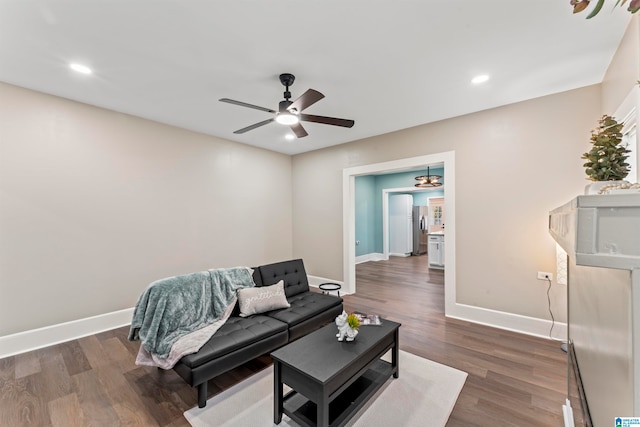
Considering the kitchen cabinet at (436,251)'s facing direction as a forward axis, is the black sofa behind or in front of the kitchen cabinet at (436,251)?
in front

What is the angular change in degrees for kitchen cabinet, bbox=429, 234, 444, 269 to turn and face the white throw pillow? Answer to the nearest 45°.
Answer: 0° — it already faces it

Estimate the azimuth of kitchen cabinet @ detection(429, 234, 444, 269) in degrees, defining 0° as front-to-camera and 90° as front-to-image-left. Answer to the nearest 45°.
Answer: approximately 0°

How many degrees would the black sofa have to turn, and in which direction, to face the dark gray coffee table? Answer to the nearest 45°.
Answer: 0° — it already faces it

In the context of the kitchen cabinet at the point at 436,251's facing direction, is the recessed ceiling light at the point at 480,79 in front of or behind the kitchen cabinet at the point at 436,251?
in front

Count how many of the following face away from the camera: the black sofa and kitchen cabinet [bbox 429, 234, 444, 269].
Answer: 0

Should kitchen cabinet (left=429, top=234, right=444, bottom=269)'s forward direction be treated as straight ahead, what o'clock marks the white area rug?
The white area rug is roughly at 12 o'clock from the kitchen cabinet.

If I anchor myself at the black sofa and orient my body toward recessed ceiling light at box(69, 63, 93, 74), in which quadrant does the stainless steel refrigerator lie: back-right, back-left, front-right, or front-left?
back-right

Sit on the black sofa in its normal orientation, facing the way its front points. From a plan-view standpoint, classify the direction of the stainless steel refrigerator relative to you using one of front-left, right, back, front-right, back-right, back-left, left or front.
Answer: left

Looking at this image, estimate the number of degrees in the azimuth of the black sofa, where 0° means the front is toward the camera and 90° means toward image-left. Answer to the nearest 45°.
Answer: approximately 315°
